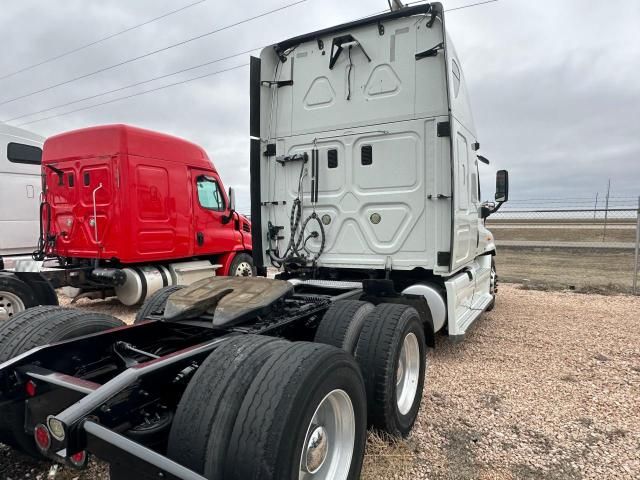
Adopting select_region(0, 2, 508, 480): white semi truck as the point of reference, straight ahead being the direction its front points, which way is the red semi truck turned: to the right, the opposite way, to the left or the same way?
the same way

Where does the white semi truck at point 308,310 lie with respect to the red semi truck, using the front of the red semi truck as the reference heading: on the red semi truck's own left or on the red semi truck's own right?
on the red semi truck's own right

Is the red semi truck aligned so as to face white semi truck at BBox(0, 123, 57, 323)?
no

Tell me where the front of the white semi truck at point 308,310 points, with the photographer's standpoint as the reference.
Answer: facing away from the viewer and to the right of the viewer

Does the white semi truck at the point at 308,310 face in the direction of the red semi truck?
no

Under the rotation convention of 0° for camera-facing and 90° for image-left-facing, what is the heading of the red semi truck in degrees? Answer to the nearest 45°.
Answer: approximately 225°

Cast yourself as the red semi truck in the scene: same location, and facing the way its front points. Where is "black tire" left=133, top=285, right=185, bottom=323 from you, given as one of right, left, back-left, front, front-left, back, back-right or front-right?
back-right

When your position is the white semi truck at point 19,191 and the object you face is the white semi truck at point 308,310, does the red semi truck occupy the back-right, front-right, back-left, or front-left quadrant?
front-left

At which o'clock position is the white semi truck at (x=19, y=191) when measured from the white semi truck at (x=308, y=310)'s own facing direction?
the white semi truck at (x=19, y=191) is roughly at 9 o'clock from the white semi truck at (x=308, y=310).

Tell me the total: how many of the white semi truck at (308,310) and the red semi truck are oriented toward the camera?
0
